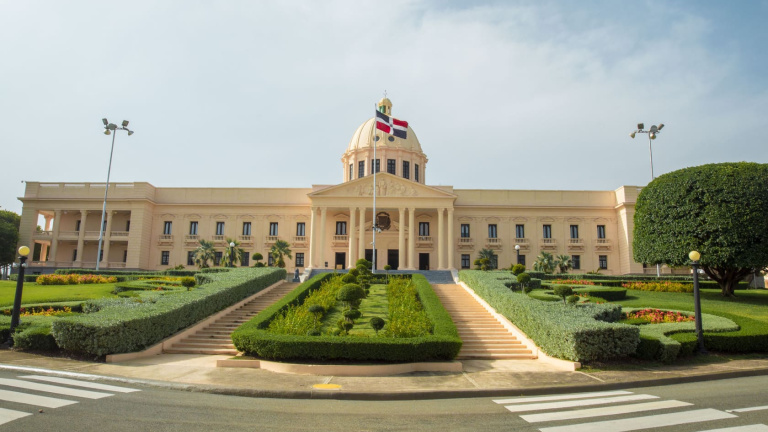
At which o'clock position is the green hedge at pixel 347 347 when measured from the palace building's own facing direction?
The green hedge is roughly at 12 o'clock from the palace building.

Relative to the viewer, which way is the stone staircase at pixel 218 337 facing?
toward the camera

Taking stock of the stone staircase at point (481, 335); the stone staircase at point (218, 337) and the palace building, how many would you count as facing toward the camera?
3

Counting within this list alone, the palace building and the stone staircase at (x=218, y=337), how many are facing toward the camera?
2

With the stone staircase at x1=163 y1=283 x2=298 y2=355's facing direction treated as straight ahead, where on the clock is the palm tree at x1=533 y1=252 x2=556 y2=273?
The palm tree is roughly at 8 o'clock from the stone staircase.

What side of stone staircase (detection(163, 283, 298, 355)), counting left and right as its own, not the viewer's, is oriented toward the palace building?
back

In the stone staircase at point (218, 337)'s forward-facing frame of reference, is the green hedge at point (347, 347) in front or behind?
in front

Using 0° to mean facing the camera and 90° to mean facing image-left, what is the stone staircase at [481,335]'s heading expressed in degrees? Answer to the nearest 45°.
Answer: approximately 0°

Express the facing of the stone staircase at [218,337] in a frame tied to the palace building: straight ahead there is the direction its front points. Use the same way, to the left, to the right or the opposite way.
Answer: the same way

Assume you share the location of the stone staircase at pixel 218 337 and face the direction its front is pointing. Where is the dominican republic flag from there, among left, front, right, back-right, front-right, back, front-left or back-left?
back-left

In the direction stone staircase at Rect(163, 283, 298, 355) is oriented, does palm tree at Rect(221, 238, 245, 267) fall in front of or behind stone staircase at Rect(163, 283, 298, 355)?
behind

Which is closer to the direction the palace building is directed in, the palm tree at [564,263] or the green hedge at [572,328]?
the green hedge

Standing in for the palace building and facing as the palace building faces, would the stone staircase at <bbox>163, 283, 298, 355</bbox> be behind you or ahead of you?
ahead

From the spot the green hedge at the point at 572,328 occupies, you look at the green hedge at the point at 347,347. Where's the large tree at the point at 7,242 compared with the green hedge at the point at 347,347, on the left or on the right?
right

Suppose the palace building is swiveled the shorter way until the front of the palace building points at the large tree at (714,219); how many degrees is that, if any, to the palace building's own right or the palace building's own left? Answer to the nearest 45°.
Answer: approximately 45° to the palace building's own left

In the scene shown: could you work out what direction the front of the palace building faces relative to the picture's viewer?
facing the viewer

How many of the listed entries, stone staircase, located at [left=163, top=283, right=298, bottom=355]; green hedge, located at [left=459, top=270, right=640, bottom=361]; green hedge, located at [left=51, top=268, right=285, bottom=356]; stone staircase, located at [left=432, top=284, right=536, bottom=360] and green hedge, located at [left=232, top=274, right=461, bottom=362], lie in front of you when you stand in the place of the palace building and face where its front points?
5
